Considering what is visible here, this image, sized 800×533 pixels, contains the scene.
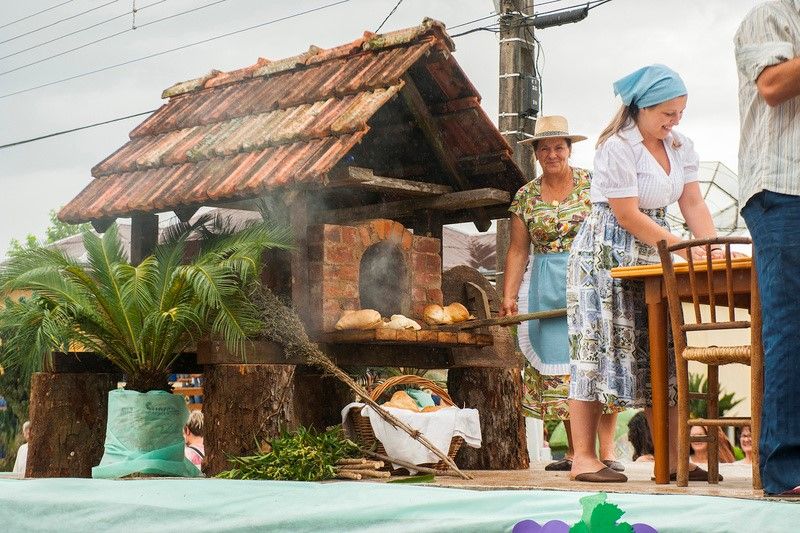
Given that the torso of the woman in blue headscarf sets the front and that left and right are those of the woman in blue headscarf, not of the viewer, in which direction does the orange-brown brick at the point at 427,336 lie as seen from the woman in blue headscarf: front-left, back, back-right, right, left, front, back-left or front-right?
back

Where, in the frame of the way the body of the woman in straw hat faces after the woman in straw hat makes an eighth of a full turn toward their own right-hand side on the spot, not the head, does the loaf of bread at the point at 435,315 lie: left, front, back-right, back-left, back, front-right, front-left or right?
front-right

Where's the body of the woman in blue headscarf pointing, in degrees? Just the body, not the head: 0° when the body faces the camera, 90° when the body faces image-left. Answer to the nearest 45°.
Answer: approximately 315°

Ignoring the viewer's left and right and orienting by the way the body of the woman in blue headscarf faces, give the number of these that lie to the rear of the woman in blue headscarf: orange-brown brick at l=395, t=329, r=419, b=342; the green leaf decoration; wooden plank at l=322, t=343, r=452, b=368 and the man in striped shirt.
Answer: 2

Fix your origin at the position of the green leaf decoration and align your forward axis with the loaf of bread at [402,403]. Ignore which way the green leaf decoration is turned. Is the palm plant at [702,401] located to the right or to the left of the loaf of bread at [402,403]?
right

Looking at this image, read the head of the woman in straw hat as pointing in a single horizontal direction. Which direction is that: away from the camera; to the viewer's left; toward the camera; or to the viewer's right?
toward the camera

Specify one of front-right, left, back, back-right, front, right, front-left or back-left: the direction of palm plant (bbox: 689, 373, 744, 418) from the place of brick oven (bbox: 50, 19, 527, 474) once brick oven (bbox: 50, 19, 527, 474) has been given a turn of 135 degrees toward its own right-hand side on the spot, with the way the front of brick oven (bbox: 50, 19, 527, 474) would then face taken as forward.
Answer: back-right

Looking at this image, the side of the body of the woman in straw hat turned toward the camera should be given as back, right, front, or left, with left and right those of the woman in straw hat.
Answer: front

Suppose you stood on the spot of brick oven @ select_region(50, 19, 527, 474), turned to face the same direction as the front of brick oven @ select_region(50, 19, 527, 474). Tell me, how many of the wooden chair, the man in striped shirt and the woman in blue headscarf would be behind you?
0

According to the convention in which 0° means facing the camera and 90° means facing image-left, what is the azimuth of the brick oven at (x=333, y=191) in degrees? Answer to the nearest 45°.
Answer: approximately 315°
